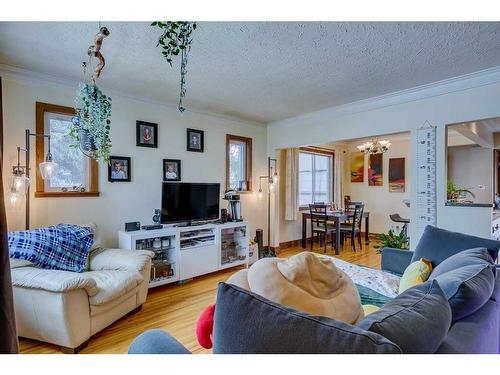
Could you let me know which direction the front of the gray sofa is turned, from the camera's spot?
facing away from the viewer and to the left of the viewer

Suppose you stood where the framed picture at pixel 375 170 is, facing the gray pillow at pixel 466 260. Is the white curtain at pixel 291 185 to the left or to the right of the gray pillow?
right

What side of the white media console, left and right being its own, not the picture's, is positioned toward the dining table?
left

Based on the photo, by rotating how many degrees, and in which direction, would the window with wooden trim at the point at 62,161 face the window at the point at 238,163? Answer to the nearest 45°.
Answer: approximately 45° to its left

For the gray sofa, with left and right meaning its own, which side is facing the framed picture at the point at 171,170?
front

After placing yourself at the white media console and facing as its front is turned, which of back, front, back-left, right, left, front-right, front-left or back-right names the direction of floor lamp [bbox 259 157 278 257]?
left

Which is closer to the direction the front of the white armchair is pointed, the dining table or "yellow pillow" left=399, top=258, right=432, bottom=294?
the yellow pillow

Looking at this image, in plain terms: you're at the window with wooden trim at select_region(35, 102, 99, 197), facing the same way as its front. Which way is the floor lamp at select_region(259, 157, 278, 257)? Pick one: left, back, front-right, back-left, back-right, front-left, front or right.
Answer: front-left

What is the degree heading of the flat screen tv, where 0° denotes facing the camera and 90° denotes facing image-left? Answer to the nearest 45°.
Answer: approximately 315°

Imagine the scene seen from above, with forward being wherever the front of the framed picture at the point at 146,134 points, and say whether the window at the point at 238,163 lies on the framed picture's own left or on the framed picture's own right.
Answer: on the framed picture's own left

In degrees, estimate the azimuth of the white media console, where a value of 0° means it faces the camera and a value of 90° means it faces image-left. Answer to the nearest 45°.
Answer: approximately 315°
